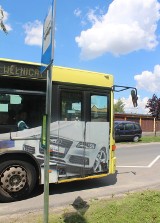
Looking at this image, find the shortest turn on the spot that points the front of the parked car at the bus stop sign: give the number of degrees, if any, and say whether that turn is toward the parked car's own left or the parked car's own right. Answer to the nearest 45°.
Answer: approximately 90° to the parked car's own left

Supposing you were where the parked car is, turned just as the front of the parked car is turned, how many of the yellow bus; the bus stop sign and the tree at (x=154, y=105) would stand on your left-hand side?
2

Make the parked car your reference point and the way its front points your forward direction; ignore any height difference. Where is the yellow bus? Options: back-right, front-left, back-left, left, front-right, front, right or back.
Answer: left

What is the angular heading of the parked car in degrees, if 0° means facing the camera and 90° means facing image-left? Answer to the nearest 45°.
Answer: approximately 90°

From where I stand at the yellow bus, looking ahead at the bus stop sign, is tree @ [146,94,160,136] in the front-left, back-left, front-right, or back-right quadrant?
back-left
